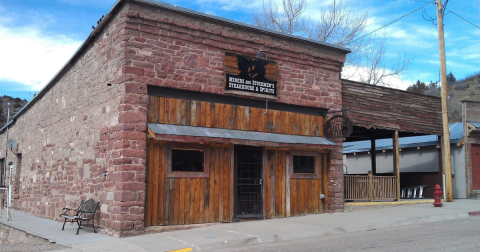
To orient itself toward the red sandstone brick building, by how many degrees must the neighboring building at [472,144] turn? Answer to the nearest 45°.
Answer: approximately 90° to its right

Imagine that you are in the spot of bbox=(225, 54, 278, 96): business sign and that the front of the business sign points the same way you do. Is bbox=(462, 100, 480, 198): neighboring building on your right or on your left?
on your left

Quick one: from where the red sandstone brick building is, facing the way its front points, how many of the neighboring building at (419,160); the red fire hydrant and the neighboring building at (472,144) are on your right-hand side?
0

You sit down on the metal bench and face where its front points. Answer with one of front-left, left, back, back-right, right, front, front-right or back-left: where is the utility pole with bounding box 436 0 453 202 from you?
back-left

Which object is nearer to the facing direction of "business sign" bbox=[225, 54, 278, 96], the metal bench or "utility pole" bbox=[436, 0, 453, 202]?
the utility pole

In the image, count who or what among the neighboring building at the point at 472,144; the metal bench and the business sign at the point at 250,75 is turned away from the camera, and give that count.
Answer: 0

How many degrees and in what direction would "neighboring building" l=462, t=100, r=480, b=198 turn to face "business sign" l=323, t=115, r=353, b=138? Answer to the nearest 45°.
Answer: approximately 90° to its right

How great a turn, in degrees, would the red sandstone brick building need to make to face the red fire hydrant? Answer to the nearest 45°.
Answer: approximately 45° to its left

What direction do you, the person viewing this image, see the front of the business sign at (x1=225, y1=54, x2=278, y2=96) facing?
facing the viewer and to the right of the viewer

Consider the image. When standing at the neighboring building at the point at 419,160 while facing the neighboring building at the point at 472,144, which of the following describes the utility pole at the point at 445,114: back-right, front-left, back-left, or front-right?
front-right

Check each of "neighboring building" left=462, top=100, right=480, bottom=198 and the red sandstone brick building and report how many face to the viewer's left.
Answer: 0
